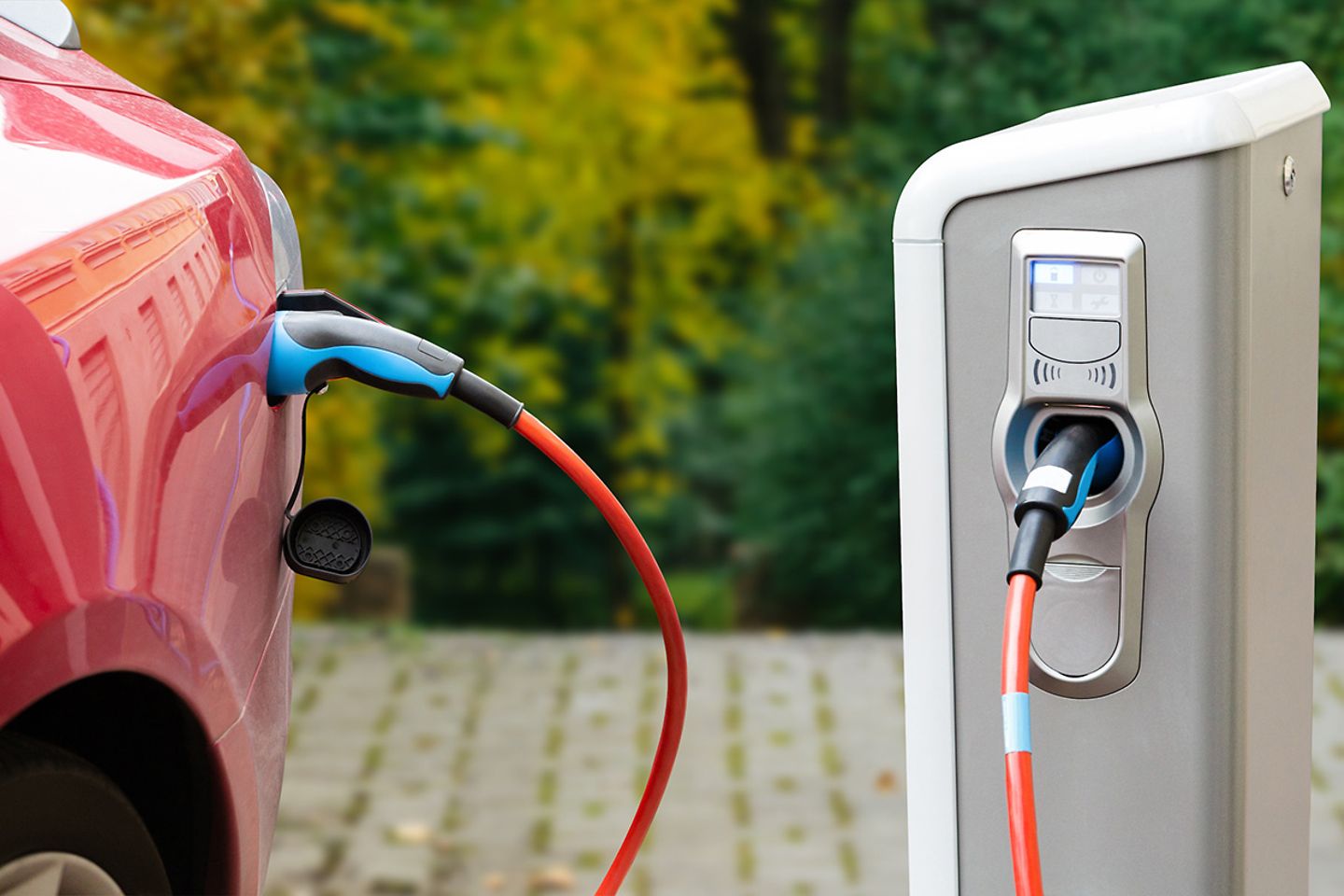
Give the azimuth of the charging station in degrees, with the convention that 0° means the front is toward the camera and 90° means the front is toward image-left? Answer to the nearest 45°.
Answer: approximately 0°

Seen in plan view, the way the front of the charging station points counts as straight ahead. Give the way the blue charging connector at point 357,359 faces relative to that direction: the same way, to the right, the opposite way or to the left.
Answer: to the right

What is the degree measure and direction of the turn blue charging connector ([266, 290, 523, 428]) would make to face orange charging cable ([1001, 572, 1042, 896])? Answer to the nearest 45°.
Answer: approximately 180°

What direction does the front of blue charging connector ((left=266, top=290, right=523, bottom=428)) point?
to the viewer's left

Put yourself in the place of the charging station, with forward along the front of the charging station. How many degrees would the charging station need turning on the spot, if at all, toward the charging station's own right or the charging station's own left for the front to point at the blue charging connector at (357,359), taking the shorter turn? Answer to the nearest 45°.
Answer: approximately 90° to the charging station's own right

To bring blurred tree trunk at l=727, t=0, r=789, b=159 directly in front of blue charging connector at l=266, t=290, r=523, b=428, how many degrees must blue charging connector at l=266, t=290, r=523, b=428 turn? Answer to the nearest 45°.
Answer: approximately 90° to its right

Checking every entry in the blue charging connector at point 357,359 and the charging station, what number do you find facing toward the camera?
1

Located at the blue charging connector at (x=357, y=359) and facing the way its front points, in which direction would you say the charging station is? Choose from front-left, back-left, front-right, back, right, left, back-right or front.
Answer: back

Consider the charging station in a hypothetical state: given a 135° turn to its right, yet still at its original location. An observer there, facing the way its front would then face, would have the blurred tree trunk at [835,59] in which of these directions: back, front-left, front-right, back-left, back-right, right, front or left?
front-right

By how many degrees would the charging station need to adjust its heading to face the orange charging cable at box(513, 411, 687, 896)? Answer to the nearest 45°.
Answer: approximately 90° to its right

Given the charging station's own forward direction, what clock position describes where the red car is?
The red car is roughly at 2 o'clock from the charging station.

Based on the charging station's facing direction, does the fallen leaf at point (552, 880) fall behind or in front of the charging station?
behind
